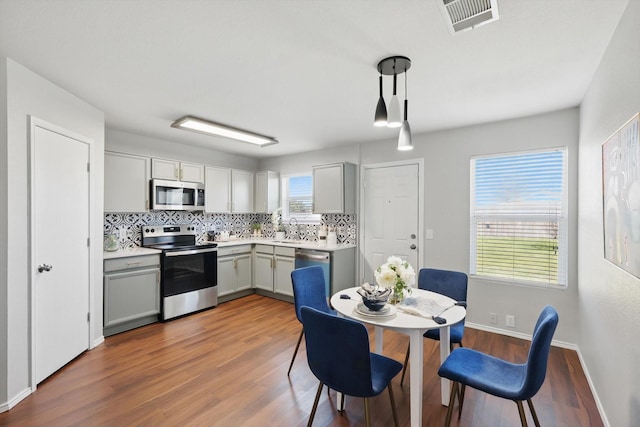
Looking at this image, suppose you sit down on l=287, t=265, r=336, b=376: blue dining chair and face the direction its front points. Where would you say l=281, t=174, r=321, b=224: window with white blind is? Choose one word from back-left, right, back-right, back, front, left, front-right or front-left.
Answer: back-left

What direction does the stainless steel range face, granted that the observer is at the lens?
facing the viewer and to the right of the viewer

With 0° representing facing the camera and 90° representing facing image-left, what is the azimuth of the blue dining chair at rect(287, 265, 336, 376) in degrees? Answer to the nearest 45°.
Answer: approximately 315°

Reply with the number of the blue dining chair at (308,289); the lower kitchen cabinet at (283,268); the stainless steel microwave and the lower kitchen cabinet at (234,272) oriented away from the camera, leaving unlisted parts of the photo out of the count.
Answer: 0

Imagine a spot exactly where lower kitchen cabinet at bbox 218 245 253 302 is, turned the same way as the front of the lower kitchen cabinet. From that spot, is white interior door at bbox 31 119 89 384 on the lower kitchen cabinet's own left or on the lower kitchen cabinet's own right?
on the lower kitchen cabinet's own right

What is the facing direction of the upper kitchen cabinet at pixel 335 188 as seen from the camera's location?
facing the viewer and to the left of the viewer

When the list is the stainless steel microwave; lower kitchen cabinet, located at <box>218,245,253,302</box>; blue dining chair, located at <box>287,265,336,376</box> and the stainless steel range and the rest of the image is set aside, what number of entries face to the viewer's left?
0

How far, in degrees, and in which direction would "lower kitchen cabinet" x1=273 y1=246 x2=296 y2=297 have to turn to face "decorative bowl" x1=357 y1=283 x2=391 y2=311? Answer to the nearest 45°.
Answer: approximately 45° to its left

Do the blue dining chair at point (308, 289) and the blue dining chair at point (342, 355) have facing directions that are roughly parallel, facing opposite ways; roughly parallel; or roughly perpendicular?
roughly perpendicular

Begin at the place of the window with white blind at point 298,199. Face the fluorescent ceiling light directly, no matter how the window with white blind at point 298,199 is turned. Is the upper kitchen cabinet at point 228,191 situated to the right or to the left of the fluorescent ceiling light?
right

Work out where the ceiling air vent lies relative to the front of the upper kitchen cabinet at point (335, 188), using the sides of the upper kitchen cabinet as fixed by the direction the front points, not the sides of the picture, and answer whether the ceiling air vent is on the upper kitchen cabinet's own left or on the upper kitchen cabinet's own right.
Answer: on the upper kitchen cabinet's own left

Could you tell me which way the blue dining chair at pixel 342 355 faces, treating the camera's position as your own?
facing away from the viewer and to the right of the viewer

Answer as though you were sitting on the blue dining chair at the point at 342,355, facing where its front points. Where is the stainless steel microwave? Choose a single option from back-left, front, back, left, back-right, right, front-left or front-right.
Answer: left
